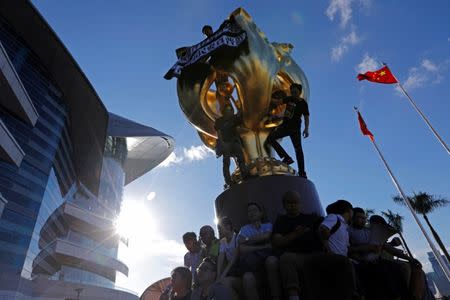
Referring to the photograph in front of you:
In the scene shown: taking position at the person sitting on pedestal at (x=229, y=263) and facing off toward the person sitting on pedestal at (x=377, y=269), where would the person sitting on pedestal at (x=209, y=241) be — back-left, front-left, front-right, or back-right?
back-left

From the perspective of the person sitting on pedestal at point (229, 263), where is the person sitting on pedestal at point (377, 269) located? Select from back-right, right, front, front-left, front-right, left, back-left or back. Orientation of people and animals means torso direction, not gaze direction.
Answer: back-left
